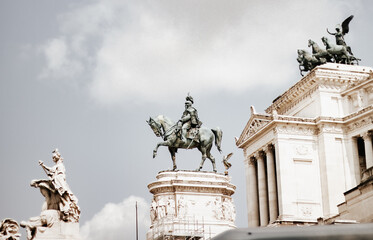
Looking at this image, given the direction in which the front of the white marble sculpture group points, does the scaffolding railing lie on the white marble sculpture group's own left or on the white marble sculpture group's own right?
on the white marble sculpture group's own right

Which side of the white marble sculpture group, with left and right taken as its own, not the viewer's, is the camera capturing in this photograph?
left
